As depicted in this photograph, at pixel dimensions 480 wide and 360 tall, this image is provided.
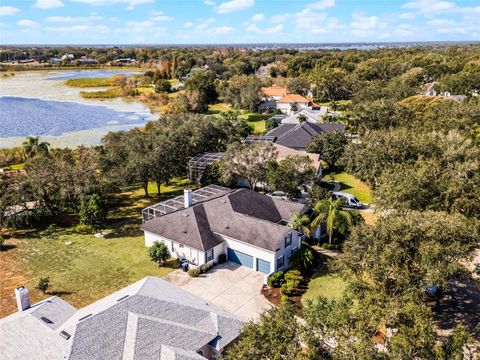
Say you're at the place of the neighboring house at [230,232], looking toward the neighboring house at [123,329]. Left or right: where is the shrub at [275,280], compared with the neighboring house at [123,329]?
left

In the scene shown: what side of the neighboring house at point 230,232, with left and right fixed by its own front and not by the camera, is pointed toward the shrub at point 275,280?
front

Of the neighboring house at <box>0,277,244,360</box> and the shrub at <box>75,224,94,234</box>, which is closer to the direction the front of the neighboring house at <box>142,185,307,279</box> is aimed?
the neighboring house

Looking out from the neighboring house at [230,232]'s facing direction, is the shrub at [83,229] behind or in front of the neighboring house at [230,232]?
behind

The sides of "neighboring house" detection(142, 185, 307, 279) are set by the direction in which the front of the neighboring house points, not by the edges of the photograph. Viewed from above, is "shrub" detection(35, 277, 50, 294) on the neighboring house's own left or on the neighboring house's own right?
on the neighboring house's own right

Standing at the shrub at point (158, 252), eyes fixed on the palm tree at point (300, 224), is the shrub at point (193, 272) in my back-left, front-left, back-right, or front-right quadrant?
front-right

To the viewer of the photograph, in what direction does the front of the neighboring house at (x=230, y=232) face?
facing the viewer and to the right of the viewer

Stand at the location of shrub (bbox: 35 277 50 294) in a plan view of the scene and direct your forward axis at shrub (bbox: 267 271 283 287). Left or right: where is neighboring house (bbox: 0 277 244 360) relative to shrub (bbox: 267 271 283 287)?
right

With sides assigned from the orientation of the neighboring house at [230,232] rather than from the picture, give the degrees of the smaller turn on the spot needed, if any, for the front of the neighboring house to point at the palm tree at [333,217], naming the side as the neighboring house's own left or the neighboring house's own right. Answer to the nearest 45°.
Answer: approximately 45° to the neighboring house's own left

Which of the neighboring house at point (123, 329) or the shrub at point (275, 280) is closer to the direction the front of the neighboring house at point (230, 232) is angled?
the shrub

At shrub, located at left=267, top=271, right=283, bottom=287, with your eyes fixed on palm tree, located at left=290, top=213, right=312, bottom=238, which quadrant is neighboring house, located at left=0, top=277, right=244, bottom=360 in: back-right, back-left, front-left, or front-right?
back-left
